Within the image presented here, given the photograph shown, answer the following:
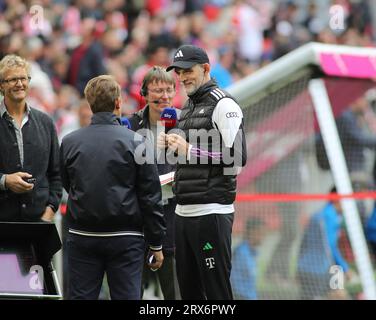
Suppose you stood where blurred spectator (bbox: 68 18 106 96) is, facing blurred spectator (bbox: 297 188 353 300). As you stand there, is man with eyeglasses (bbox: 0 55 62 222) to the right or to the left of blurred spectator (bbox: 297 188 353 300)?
right

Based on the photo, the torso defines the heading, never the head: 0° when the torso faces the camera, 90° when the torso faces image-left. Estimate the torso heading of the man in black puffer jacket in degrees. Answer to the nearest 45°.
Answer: approximately 45°

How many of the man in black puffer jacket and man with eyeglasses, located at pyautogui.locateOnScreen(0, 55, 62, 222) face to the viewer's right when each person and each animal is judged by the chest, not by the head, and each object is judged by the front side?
0

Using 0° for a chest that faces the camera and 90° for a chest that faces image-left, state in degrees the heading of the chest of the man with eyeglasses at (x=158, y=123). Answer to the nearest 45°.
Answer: approximately 315°

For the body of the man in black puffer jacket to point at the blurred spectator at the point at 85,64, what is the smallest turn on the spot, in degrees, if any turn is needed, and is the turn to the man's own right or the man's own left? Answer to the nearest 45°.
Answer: approximately 135° to the man's own right
